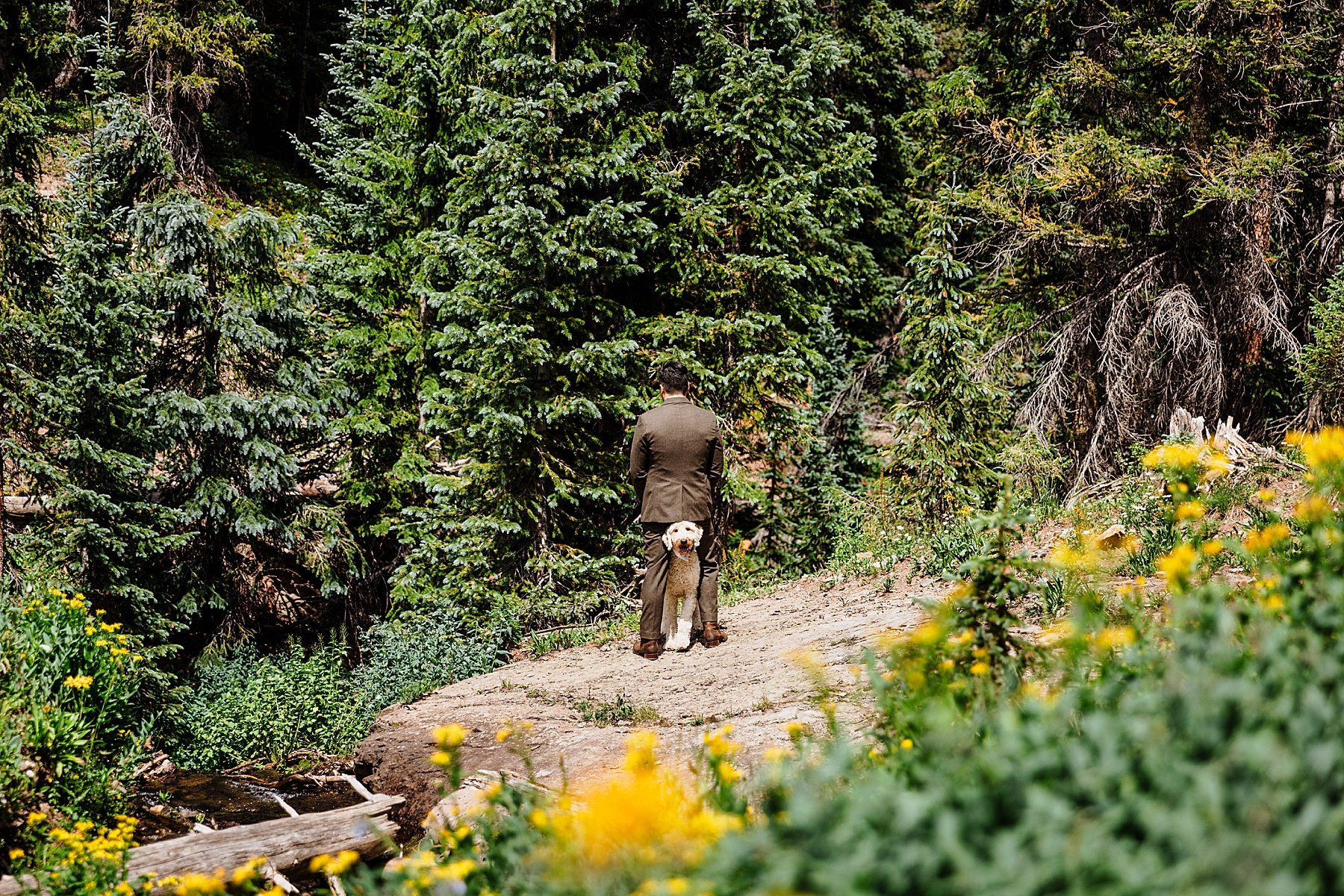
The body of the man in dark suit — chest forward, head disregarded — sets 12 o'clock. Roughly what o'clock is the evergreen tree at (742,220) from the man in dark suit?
The evergreen tree is roughly at 12 o'clock from the man in dark suit.

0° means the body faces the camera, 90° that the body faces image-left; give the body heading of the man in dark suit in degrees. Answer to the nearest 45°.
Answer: approximately 180°

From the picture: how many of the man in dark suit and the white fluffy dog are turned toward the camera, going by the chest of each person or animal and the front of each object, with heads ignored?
1

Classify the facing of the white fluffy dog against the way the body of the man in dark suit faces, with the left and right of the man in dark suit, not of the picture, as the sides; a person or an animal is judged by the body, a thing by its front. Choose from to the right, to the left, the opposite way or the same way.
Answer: the opposite way

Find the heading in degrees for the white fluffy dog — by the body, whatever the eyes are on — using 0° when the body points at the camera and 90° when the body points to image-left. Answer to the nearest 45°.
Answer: approximately 0°

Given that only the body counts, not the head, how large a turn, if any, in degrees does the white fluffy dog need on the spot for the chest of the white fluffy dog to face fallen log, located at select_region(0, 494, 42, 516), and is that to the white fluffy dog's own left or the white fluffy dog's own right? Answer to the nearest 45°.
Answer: approximately 135° to the white fluffy dog's own right

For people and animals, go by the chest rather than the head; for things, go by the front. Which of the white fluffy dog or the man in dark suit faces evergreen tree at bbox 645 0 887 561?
the man in dark suit

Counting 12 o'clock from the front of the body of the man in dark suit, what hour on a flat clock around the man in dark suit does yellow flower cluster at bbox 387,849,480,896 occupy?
The yellow flower cluster is roughly at 6 o'clock from the man in dark suit.

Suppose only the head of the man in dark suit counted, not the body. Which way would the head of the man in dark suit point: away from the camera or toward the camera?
away from the camera

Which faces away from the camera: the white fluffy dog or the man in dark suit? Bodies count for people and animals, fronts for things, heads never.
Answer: the man in dark suit
